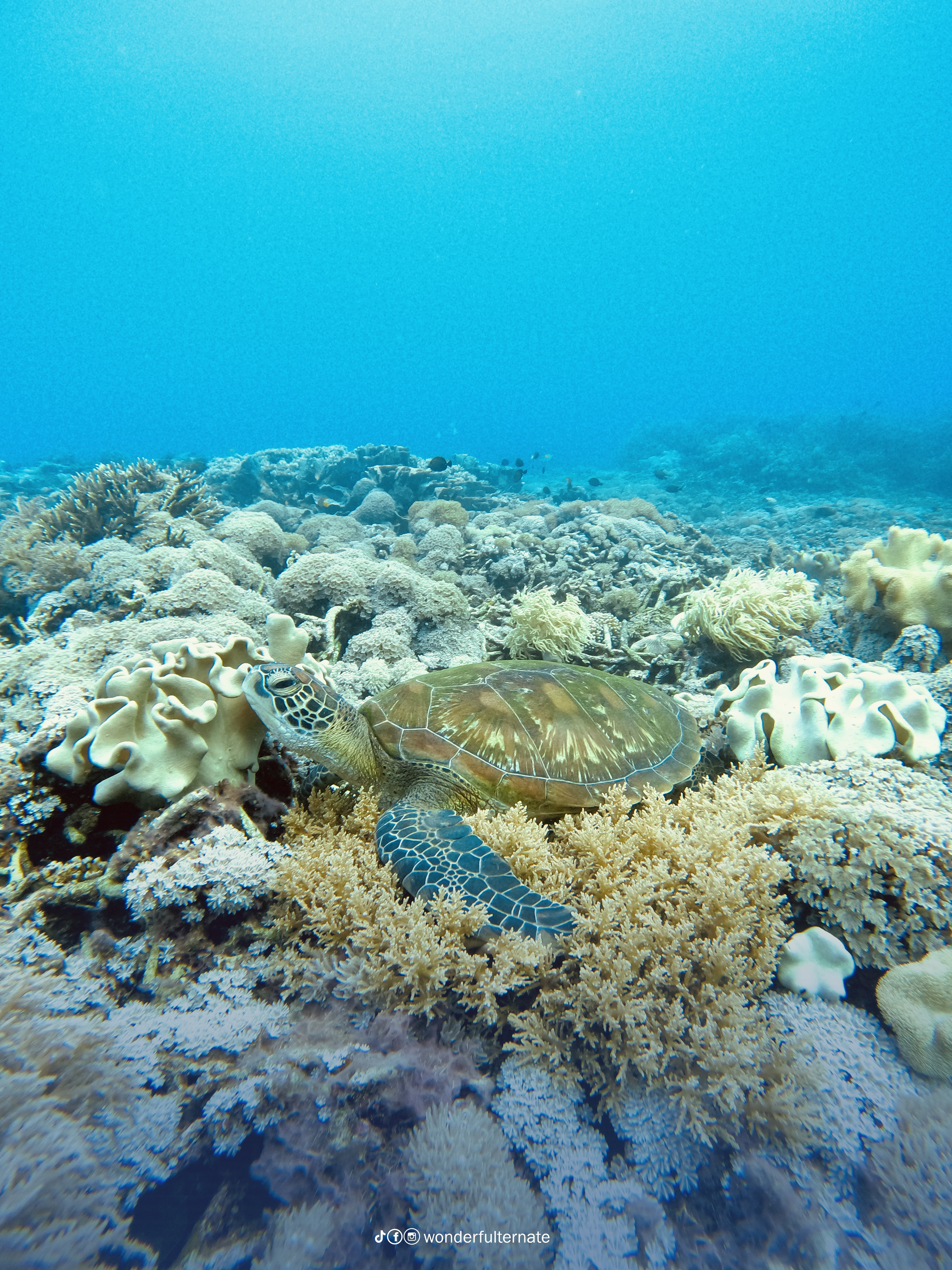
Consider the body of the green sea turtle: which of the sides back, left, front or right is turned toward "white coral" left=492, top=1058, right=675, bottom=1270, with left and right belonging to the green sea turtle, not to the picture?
left

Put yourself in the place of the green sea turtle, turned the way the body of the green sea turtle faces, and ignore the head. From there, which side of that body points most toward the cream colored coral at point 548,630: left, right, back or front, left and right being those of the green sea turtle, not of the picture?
right

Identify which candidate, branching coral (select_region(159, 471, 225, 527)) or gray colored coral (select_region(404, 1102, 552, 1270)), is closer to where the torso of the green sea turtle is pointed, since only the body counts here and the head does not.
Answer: the branching coral

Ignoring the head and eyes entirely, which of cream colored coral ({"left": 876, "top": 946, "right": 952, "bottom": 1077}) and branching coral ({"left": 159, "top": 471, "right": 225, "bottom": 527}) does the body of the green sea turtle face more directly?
the branching coral

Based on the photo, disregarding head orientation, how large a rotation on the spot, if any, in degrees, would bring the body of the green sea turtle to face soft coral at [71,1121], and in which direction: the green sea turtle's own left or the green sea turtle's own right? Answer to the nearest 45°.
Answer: approximately 45° to the green sea turtle's own left

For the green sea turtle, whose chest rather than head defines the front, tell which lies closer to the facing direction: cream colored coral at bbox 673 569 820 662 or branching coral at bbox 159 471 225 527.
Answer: the branching coral

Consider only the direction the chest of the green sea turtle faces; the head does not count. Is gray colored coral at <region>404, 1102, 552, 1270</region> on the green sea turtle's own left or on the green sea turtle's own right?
on the green sea turtle's own left

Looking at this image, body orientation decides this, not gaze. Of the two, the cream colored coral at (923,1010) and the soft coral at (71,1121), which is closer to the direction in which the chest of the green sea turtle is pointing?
the soft coral

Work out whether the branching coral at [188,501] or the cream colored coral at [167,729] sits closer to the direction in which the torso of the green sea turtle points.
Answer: the cream colored coral

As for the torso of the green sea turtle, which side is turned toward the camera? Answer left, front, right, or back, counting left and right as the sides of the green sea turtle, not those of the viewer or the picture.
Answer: left

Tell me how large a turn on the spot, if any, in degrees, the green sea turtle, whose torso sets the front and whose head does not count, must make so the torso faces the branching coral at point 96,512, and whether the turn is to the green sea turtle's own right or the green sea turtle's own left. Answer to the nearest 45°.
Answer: approximately 45° to the green sea turtle's own right

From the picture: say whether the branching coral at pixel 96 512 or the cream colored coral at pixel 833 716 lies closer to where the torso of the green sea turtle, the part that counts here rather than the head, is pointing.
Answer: the branching coral
